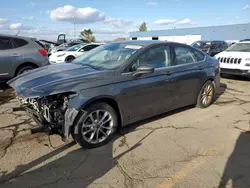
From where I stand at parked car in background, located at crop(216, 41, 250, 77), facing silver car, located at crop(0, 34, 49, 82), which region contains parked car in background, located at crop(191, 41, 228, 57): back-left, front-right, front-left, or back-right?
back-right

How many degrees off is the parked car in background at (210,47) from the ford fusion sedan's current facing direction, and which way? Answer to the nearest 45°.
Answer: approximately 180°

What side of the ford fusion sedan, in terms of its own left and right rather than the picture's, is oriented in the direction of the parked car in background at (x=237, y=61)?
back

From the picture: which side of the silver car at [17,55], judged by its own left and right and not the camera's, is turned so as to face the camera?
left

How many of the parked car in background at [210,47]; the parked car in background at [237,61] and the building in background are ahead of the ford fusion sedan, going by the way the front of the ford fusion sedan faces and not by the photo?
0

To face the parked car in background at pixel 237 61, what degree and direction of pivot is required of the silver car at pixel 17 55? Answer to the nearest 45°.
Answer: approximately 180°

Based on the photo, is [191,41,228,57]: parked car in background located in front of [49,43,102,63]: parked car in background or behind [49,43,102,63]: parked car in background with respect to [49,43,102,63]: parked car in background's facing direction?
behind

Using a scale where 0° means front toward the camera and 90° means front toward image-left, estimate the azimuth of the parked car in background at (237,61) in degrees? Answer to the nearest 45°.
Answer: approximately 45°

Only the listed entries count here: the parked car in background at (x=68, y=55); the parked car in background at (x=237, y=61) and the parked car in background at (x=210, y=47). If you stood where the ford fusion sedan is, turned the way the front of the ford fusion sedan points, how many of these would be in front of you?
0

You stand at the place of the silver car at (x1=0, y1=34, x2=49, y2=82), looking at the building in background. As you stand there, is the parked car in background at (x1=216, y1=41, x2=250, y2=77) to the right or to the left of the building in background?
right

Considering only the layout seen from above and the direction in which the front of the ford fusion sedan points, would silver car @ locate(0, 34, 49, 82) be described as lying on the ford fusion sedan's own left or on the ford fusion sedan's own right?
on the ford fusion sedan's own right

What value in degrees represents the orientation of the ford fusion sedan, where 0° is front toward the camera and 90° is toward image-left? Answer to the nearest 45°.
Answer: approximately 45°

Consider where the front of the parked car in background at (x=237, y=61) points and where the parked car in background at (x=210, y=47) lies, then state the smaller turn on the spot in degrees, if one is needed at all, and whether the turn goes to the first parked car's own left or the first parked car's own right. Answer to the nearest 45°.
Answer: approximately 135° to the first parked car's own right

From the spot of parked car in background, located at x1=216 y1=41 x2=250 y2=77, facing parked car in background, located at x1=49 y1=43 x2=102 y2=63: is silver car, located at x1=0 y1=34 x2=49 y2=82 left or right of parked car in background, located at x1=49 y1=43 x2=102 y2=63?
left

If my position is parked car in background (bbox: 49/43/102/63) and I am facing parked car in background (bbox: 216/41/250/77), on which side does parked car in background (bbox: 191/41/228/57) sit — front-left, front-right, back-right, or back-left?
front-left

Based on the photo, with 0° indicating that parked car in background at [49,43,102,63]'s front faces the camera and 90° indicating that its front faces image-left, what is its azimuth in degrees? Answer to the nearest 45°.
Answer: approximately 45°
